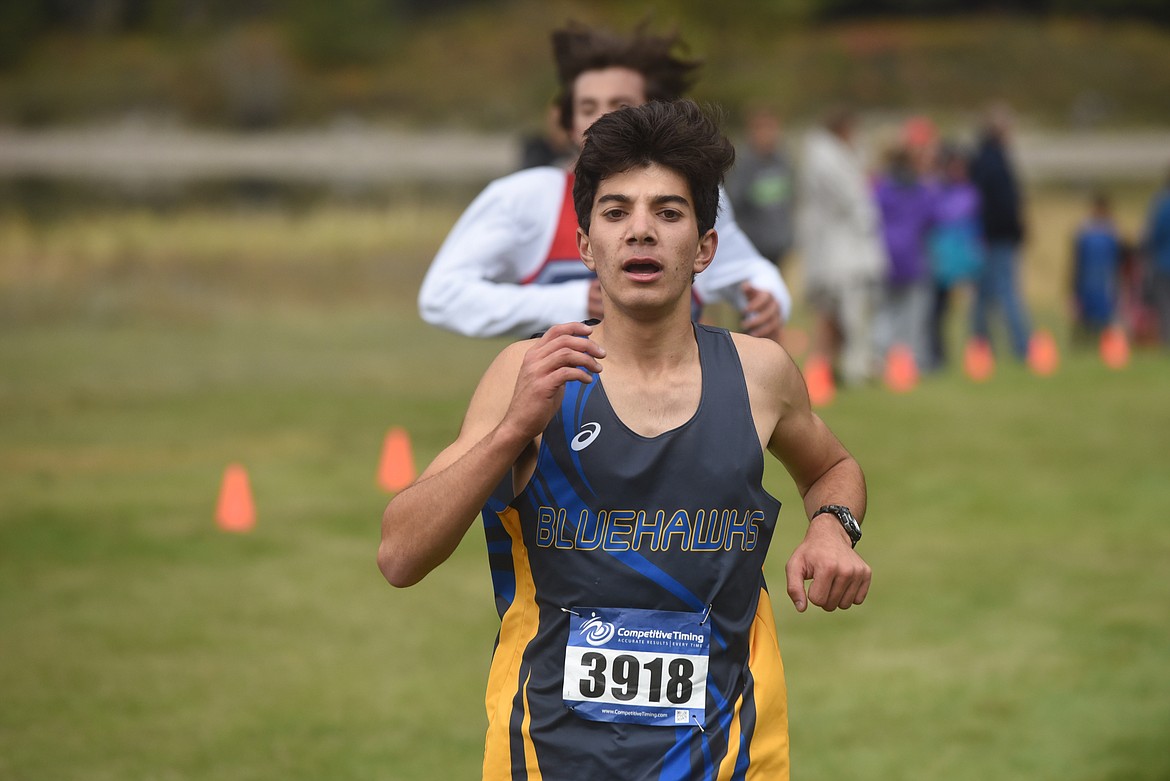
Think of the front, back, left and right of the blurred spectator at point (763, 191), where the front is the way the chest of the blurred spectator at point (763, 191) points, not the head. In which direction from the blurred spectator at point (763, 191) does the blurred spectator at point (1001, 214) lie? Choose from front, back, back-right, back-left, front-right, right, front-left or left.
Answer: back-left

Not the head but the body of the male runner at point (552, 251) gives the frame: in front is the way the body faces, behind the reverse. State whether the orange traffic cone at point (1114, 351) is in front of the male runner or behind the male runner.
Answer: behind

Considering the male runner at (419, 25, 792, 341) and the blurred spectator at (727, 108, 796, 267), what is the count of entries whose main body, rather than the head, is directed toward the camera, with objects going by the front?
2

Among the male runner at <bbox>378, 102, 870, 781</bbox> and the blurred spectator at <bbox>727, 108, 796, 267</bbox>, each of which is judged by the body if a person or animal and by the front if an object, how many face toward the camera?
2

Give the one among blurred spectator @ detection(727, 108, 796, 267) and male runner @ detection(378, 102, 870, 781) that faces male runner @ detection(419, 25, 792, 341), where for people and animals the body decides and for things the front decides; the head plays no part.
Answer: the blurred spectator

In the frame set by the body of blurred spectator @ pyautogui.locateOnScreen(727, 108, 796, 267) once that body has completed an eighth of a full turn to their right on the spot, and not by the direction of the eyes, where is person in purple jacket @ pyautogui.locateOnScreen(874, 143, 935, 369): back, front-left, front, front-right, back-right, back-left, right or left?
back

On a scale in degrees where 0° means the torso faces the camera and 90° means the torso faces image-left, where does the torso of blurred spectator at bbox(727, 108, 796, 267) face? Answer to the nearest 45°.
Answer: approximately 0°

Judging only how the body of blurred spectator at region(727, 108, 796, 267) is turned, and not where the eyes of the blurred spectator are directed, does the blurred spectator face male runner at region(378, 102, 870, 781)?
yes

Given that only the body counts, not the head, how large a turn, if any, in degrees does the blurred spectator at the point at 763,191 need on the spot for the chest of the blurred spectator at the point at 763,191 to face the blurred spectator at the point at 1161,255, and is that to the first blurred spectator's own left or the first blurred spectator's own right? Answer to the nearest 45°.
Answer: approximately 135° to the first blurred spectator's own left

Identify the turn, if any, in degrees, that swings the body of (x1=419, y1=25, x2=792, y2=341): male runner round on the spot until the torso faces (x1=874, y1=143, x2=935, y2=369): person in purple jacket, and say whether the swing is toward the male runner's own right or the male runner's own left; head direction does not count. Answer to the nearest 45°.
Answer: approximately 180°
